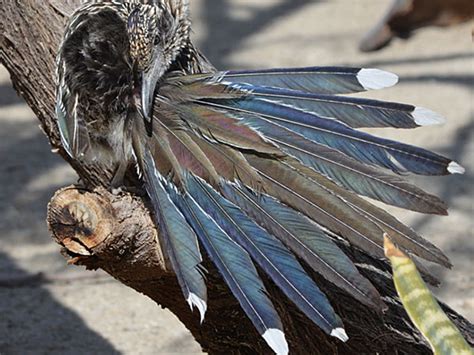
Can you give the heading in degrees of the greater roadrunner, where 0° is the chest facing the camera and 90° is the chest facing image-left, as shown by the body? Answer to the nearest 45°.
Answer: approximately 135°

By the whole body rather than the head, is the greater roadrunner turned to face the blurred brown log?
no
